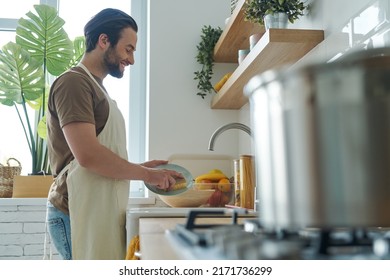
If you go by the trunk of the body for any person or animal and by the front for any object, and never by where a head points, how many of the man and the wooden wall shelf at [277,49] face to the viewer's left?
1

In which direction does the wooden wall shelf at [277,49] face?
to the viewer's left

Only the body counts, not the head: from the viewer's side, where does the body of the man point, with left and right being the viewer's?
facing to the right of the viewer

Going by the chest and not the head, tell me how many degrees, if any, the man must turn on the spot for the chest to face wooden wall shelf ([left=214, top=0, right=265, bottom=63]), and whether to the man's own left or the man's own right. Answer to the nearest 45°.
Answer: approximately 45° to the man's own left

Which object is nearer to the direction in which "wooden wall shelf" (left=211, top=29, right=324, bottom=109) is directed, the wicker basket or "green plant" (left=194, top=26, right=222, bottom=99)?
the wicker basket

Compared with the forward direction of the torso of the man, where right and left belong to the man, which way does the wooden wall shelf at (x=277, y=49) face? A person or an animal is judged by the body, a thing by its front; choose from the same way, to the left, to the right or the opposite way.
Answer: the opposite way

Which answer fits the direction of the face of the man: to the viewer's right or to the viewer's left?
to the viewer's right

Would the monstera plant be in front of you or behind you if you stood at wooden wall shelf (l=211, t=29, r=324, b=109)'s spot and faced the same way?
in front

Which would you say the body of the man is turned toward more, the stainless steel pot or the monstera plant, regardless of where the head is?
the stainless steel pot
